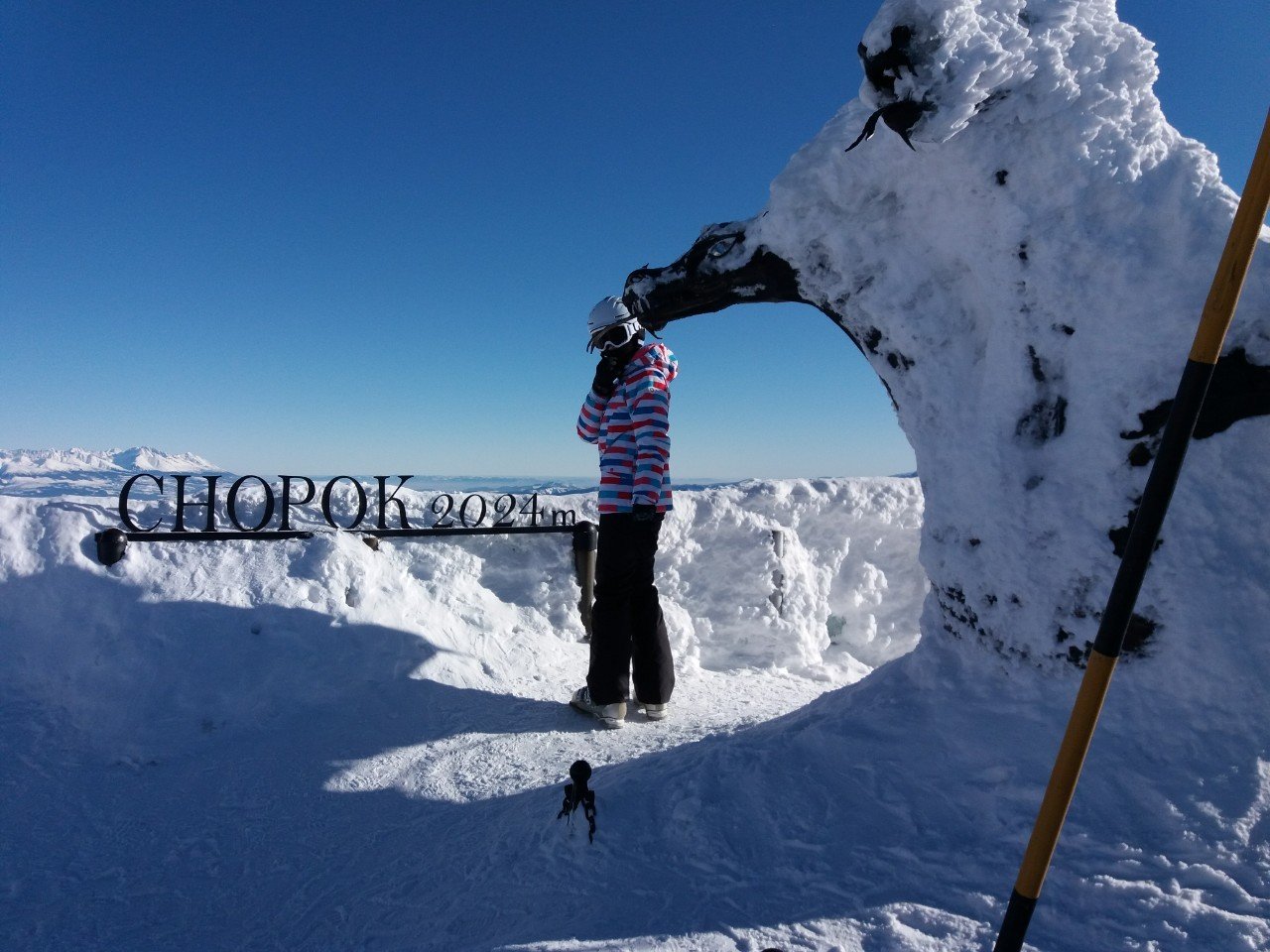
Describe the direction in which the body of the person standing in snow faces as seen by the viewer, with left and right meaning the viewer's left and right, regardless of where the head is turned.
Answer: facing the viewer and to the left of the viewer

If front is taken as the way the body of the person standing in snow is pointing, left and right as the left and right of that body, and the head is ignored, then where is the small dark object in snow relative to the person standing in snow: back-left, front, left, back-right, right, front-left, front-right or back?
front-left

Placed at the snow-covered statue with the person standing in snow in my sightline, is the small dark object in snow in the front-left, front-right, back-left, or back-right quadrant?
front-left

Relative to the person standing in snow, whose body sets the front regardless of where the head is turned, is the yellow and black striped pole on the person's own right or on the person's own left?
on the person's own left

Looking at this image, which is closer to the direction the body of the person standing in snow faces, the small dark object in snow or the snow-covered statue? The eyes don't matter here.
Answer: the small dark object in snow
